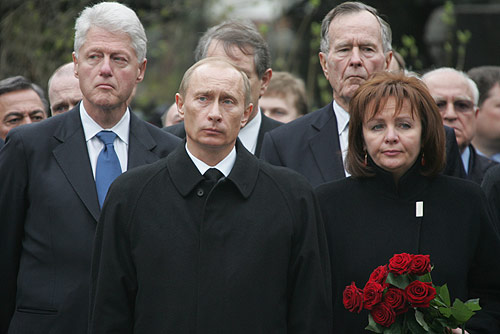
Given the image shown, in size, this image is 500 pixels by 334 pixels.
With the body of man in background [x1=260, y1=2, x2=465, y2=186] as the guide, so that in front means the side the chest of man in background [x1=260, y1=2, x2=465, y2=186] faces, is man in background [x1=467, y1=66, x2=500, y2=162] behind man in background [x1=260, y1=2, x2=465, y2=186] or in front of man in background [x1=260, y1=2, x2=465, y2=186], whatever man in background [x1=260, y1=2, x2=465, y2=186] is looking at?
behind

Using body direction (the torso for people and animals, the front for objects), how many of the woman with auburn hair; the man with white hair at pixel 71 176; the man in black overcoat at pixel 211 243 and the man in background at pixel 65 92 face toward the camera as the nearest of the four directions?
4

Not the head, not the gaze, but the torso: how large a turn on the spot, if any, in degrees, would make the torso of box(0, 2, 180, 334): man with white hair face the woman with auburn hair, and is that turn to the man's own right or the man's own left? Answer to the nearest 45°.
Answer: approximately 90° to the man's own left

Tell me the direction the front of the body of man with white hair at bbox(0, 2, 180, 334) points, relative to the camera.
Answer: toward the camera

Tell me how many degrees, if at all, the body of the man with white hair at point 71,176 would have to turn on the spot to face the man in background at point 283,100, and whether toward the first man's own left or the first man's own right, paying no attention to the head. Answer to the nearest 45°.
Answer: approximately 135° to the first man's own left

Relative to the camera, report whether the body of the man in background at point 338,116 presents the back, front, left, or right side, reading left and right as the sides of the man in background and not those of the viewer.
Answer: front

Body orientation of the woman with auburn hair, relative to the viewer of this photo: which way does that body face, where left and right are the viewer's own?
facing the viewer
